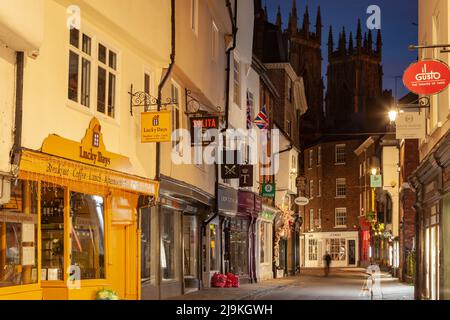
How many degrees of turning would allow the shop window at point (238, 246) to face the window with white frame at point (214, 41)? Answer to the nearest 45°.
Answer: approximately 45° to its right

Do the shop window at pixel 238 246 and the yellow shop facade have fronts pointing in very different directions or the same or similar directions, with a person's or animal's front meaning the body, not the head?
same or similar directions

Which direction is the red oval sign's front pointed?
toward the camera

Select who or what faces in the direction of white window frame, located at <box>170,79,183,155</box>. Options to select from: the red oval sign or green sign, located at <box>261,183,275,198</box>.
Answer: the green sign

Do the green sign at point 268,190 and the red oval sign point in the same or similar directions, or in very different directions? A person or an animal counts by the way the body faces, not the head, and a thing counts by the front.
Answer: same or similar directions

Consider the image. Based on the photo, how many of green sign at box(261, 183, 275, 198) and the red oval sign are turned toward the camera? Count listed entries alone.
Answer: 2

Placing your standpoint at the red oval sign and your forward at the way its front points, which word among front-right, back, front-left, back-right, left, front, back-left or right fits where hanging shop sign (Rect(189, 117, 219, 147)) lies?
back-right

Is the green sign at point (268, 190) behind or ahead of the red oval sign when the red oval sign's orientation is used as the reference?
behind

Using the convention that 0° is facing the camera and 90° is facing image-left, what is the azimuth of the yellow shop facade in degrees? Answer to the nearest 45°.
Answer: approximately 315°

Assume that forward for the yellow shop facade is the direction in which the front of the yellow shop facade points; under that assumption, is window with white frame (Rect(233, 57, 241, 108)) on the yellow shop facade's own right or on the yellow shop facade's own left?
on the yellow shop facade's own left

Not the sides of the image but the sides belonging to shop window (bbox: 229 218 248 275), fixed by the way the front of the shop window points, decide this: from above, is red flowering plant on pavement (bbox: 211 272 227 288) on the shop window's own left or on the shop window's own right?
on the shop window's own right

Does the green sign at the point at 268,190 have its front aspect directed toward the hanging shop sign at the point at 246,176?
yes

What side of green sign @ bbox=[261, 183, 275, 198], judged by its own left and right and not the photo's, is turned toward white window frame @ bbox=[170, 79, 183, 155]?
front

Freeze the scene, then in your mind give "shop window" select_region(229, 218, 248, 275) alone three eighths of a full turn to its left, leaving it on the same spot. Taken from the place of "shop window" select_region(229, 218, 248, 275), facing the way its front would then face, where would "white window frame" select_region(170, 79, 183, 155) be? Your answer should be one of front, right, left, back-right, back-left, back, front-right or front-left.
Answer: back

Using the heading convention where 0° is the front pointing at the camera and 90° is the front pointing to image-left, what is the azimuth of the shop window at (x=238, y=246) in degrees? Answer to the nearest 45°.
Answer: approximately 315°
